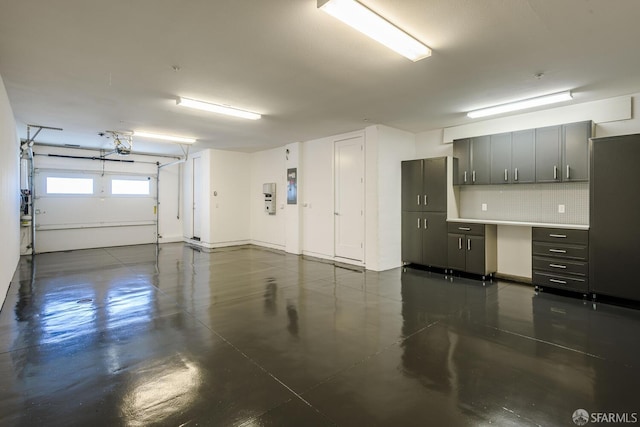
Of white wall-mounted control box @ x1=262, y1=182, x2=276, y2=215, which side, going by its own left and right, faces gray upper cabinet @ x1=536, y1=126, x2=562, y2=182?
left

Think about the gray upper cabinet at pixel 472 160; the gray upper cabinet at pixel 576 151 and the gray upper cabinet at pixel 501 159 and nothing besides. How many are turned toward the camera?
3

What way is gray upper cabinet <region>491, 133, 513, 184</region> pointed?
toward the camera

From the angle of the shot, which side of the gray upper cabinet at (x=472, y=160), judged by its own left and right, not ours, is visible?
front

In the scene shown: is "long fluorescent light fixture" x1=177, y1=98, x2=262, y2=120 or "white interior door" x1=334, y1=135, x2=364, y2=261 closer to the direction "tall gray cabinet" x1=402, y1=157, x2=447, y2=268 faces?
the long fluorescent light fixture

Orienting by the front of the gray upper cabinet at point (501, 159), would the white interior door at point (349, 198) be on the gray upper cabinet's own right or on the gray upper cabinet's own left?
on the gray upper cabinet's own right

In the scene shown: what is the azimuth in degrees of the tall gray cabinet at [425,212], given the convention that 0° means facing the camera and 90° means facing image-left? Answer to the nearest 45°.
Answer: approximately 45°

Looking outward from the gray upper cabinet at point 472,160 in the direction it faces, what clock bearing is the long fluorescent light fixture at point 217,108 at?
The long fluorescent light fixture is roughly at 2 o'clock from the gray upper cabinet.

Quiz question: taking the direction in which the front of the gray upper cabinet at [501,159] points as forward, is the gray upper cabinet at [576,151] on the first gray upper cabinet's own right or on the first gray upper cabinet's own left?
on the first gray upper cabinet's own left

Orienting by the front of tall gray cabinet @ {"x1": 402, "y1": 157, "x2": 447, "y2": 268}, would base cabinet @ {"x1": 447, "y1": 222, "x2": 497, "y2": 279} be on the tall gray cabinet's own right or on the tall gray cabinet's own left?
on the tall gray cabinet's own left

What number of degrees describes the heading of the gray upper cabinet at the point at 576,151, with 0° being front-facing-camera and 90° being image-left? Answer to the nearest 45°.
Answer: approximately 0°

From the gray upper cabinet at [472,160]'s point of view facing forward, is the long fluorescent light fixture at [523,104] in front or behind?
in front

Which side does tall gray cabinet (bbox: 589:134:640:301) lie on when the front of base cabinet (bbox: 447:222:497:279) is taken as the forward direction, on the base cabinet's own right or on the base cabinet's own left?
on the base cabinet's own left

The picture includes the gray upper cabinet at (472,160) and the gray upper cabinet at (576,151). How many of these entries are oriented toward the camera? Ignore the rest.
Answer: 2
